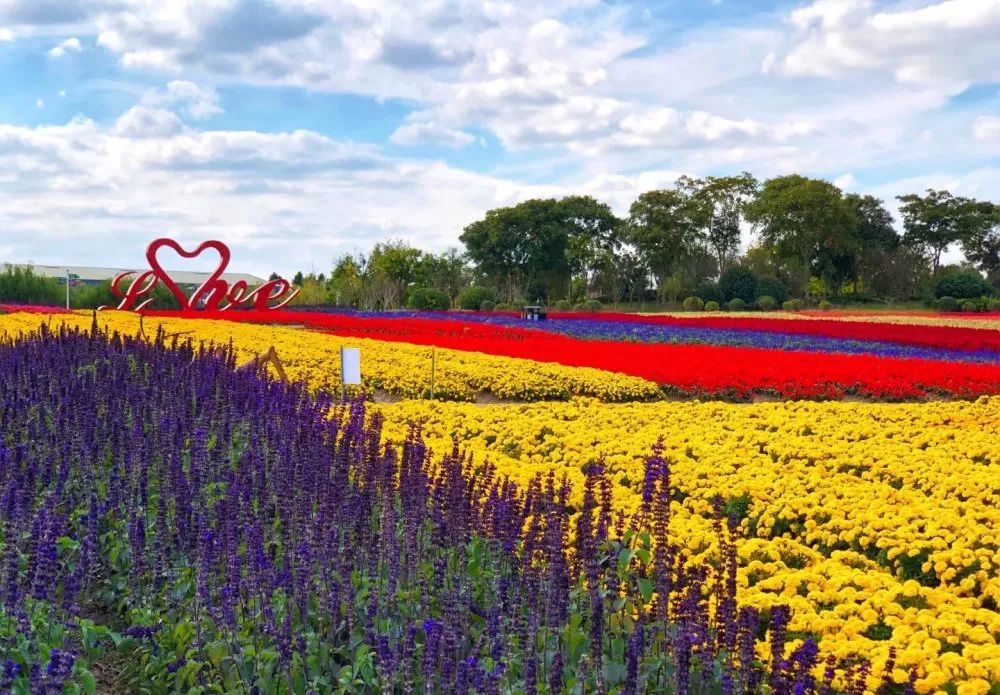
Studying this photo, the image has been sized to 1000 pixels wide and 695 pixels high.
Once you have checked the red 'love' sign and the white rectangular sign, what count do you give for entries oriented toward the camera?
2

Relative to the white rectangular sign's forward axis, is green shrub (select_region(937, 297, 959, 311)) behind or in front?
behind

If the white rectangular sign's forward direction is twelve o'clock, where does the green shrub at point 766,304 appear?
The green shrub is roughly at 7 o'clock from the white rectangular sign.

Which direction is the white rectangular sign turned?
toward the camera

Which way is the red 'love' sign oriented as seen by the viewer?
toward the camera

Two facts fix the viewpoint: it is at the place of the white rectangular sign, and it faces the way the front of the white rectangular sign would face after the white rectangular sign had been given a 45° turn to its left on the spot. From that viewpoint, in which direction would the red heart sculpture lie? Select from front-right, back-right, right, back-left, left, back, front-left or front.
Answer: back-left

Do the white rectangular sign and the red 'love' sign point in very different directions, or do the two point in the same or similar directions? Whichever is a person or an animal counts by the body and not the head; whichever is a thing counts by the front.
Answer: same or similar directions

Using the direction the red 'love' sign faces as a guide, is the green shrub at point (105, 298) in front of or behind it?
behind

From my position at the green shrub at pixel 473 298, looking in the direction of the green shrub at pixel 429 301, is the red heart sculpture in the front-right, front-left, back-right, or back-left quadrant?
front-left

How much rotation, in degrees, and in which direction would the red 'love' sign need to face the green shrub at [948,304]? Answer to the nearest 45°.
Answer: approximately 90° to its left

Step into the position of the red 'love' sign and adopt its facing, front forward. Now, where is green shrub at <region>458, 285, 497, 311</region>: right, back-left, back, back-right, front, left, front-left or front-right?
back-left

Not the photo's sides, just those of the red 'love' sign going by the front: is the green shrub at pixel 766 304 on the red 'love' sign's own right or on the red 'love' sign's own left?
on the red 'love' sign's own left

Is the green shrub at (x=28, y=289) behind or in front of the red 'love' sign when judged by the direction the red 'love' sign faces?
behind

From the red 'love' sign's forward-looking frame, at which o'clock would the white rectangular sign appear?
The white rectangular sign is roughly at 12 o'clock from the red 'love' sign.

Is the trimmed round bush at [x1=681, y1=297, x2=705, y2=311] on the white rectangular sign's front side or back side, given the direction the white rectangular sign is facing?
on the back side

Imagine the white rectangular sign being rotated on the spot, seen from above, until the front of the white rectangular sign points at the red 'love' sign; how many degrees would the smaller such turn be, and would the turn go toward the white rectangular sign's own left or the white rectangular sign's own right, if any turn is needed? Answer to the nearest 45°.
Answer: approximately 180°
